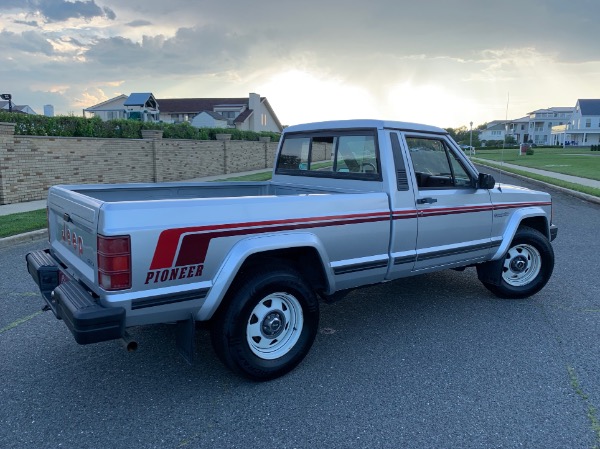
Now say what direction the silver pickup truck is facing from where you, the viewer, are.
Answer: facing away from the viewer and to the right of the viewer

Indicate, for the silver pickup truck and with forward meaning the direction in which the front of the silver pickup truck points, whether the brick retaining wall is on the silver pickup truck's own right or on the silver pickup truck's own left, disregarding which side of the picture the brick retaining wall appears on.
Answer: on the silver pickup truck's own left

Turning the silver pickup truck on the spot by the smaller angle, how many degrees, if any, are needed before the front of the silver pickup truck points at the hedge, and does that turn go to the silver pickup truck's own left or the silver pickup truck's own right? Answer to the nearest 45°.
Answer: approximately 90° to the silver pickup truck's own left
